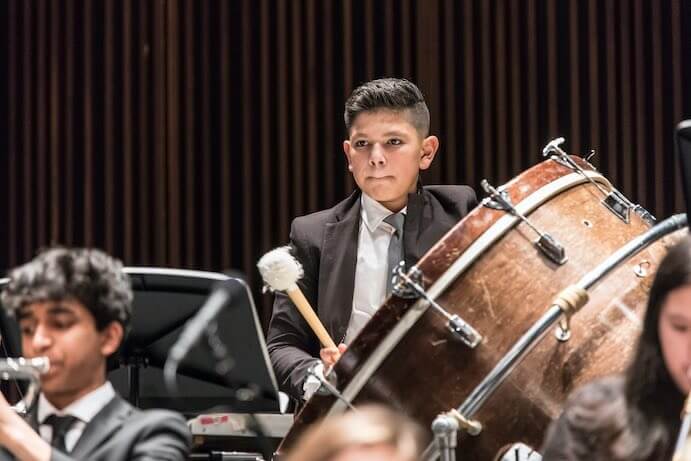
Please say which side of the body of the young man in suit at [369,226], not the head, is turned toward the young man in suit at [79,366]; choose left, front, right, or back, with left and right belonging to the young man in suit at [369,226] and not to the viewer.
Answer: front

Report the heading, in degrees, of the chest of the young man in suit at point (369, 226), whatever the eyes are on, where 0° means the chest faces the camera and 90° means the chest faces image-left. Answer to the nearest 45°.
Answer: approximately 0°

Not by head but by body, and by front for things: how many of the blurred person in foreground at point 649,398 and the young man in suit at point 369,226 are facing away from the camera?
0

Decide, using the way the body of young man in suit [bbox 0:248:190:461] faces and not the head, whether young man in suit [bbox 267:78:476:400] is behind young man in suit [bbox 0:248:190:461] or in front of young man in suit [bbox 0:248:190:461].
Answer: behind

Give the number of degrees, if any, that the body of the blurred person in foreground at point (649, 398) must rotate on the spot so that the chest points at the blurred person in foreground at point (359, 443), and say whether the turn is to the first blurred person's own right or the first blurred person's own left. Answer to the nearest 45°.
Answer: approximately 90° to the first blurred person's own right

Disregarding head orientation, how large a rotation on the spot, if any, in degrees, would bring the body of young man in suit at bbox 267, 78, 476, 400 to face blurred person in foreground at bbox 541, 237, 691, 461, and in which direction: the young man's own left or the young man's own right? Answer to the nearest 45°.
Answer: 0° — they already face them

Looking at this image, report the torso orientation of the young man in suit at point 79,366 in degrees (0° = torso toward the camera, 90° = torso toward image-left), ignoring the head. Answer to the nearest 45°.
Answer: approximately 45°
